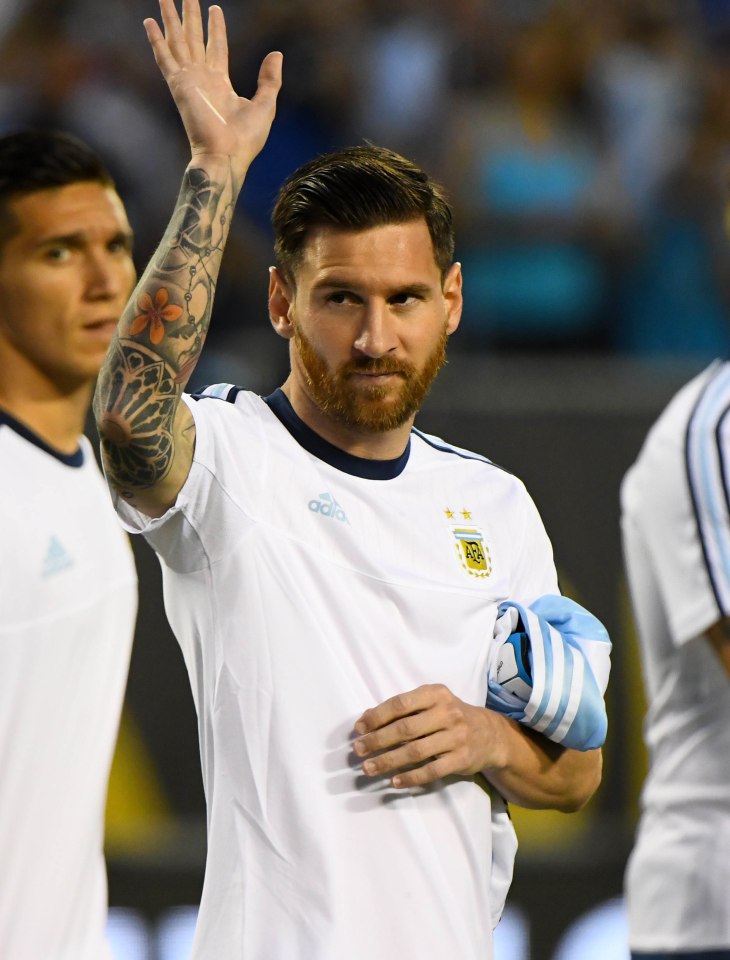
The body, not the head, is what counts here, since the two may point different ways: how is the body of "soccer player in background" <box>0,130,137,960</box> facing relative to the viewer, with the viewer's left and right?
facing the viewer and to the right of the viewer

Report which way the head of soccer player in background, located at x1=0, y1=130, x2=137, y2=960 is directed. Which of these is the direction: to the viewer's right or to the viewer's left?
to the viewer's right
